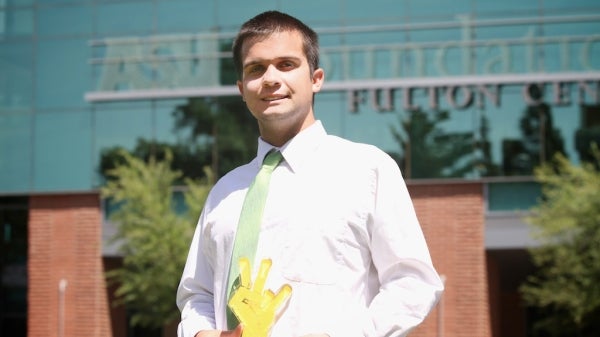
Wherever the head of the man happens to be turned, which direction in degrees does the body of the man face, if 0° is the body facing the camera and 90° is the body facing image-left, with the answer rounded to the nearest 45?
approximately 45°

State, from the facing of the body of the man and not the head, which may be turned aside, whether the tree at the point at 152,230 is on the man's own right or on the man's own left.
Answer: on the man's own right

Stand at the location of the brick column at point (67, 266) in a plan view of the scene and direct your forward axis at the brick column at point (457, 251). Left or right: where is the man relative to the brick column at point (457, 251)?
right

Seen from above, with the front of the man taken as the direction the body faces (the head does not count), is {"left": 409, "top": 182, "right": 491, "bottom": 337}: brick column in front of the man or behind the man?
behind

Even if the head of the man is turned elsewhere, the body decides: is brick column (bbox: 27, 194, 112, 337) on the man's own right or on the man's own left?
on the man's own right

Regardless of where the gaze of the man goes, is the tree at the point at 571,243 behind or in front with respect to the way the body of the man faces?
behind
